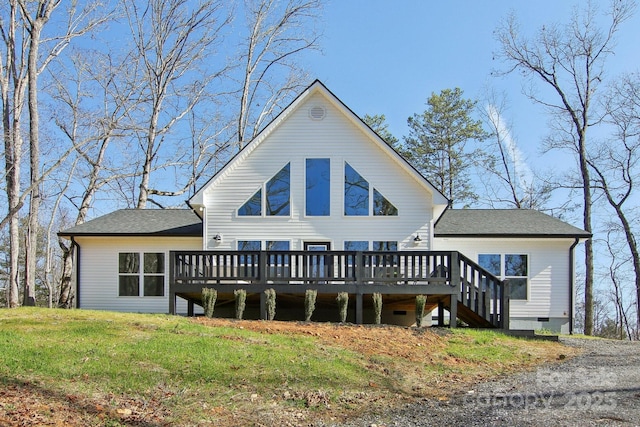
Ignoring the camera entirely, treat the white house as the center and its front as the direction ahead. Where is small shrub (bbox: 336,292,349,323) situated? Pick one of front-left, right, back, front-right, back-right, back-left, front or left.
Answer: front

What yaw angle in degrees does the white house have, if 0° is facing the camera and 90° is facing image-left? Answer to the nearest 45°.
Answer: approximately 0°

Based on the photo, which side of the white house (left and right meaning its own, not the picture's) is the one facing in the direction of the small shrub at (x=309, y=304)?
front

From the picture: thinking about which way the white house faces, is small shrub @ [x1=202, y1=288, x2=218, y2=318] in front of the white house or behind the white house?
in front

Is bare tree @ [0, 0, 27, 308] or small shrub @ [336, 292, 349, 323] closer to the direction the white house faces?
the small shrub
